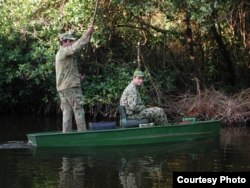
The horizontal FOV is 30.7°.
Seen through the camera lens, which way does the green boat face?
facing to the right of the viewer
